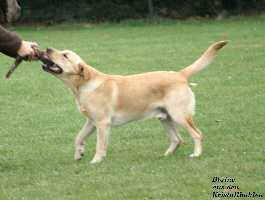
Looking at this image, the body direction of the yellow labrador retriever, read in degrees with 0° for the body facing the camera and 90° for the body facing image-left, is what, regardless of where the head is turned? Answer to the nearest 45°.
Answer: approximately 90°
